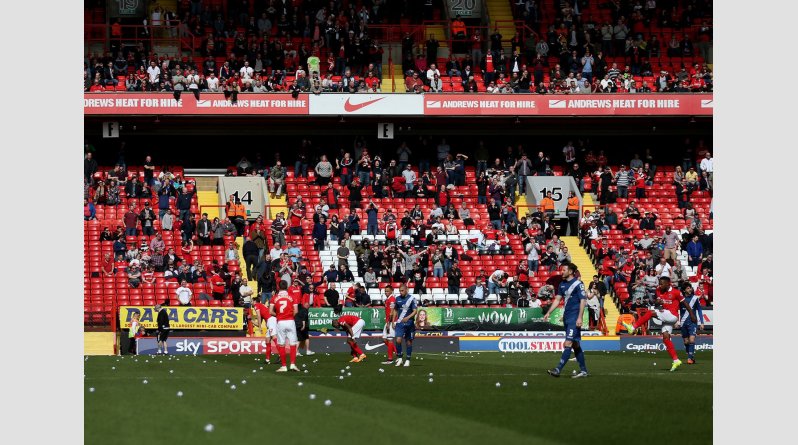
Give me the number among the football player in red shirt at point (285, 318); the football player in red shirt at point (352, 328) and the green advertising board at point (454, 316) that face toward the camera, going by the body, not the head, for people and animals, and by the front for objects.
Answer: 1

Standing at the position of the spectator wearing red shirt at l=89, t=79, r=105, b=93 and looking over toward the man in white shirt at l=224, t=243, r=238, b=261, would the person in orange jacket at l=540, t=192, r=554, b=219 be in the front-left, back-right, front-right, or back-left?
front-left

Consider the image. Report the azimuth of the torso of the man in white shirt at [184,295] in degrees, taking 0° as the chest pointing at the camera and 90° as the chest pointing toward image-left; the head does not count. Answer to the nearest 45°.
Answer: approximately 0°

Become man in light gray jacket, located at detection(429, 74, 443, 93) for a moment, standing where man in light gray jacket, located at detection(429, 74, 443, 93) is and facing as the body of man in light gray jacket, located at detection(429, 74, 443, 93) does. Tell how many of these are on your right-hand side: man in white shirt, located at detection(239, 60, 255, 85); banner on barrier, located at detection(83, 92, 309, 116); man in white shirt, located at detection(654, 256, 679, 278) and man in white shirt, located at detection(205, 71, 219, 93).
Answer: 3

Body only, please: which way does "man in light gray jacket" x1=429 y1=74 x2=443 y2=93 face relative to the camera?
toward the camera

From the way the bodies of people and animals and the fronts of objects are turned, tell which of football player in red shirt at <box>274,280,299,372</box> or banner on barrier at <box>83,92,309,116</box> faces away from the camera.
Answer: the football player in red shirt

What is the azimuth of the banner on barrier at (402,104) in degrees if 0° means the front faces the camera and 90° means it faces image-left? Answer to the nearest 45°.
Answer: approximately 0°

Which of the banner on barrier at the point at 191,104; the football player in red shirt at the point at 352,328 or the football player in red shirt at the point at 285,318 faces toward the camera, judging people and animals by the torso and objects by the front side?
the banner on barrier

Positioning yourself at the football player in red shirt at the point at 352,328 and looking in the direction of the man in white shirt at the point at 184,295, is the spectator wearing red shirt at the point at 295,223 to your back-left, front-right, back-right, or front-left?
front-right

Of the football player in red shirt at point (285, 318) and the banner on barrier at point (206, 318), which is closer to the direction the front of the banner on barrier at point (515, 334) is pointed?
the football player in red shirt

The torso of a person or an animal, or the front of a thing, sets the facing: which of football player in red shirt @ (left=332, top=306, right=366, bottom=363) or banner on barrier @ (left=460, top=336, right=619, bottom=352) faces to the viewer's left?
the football player in red shirt

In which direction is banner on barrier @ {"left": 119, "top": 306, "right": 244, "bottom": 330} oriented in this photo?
toward the camera

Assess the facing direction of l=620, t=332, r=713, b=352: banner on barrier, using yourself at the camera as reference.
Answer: facing the viewer

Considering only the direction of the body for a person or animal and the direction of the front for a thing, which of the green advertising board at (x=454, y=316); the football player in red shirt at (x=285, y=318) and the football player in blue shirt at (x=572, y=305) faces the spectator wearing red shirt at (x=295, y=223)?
the football player in red shirt

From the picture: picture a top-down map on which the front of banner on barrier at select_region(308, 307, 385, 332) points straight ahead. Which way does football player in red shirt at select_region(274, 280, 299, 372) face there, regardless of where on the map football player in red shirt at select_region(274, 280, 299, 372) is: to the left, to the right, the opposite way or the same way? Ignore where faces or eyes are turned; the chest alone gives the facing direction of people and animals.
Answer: the opposite way
